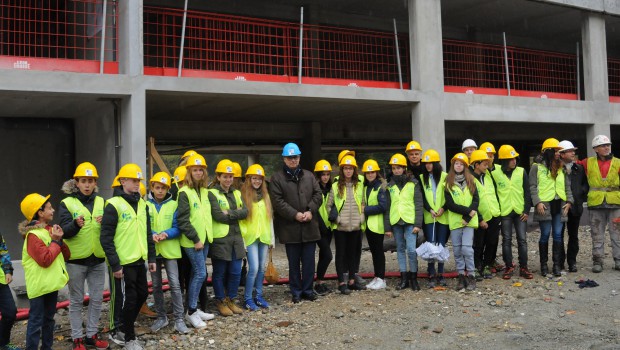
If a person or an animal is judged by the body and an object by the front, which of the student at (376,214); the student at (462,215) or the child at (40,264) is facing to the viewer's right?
the child

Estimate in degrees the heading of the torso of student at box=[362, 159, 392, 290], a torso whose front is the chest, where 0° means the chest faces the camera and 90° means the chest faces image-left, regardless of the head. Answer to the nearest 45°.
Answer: approximately 45°

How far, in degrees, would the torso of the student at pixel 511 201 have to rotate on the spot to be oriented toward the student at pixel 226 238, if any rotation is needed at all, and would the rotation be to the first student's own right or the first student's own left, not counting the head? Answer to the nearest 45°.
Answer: approximately 45° to the first student's own right

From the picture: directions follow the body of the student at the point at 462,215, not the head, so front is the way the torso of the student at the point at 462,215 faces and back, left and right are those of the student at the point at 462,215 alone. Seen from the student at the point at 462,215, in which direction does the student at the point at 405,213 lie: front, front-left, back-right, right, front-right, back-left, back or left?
right

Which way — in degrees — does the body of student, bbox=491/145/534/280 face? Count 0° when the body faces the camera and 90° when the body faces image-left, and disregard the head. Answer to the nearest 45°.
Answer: approximately 0°

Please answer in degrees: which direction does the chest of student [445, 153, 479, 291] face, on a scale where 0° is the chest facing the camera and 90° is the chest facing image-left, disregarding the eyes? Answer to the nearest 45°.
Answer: approximately 0°

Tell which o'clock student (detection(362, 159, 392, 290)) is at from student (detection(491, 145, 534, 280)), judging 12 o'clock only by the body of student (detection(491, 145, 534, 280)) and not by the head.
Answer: student (detection(362, 159, 392, 290)) is roughly at 2 o'clock from student (detection(491, 145, 534, 280)).
